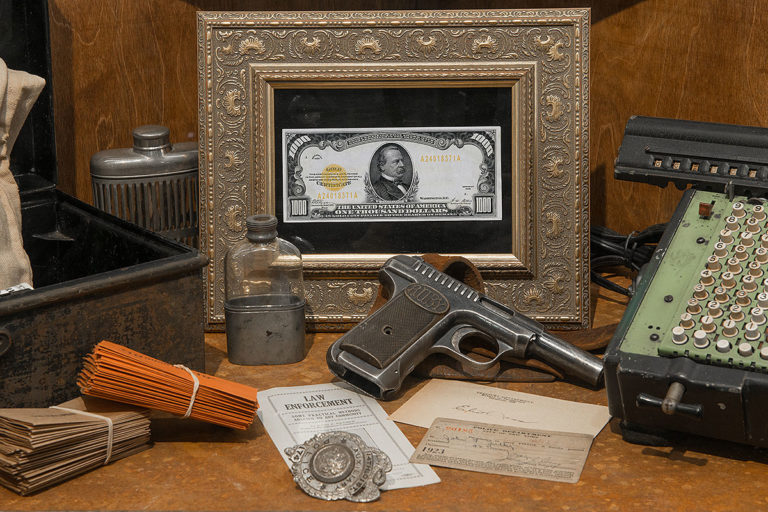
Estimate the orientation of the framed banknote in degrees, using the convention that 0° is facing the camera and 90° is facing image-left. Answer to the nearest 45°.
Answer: approximately 0°

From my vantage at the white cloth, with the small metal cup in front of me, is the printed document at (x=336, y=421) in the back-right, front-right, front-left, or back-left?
front-right
